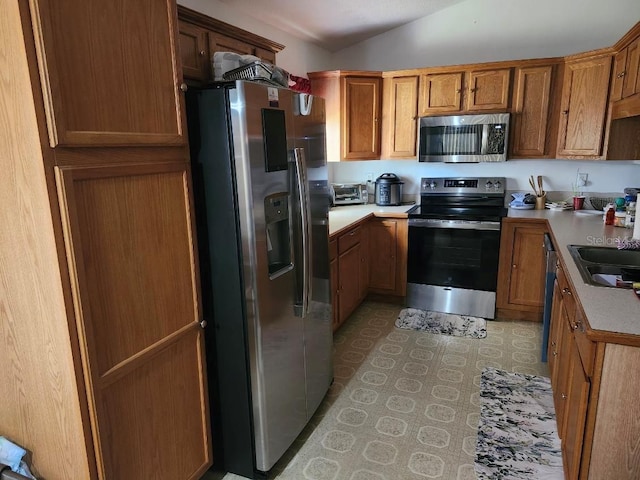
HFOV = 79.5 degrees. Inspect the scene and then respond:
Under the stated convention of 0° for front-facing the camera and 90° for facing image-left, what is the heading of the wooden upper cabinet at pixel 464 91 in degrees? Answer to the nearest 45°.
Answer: approximately 0°

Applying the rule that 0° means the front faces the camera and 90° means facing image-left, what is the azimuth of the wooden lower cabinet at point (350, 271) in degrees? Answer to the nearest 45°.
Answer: approximately 315°

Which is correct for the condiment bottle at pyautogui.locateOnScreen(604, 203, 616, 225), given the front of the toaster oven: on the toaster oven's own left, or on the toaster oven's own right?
on the toaster oven's own left

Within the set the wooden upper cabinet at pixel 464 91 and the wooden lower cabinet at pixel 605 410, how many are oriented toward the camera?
1

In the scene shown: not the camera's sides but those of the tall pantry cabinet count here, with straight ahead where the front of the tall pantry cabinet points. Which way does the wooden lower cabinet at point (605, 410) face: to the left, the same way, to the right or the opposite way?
the opposite way

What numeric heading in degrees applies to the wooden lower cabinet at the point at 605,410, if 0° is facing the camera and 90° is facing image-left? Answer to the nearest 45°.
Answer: approximately 90°

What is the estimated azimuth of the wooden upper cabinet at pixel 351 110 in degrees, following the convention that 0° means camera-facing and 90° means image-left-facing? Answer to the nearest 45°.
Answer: approximately 315°

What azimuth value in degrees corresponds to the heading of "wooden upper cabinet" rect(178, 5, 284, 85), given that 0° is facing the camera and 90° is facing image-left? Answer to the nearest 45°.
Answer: approximately 315°

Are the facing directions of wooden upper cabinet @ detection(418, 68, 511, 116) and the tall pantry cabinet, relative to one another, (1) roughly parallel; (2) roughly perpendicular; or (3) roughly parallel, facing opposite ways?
roughly perpendicular
